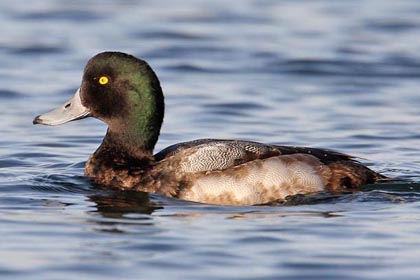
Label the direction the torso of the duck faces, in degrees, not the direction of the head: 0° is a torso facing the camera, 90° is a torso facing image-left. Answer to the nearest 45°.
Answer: approximately 90°
